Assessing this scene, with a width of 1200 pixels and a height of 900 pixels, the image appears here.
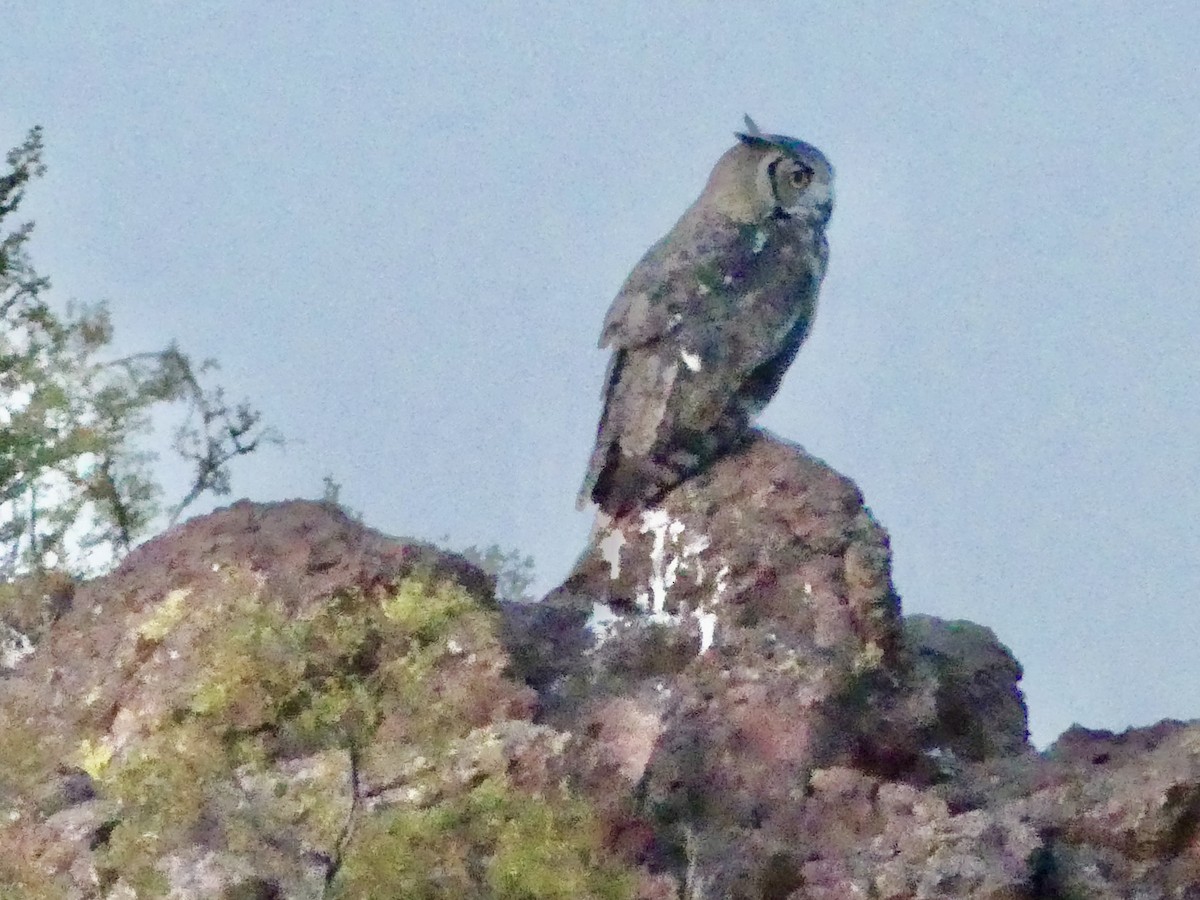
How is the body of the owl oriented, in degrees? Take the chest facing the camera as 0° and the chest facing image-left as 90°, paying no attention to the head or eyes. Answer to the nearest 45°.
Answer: approximately 270°
